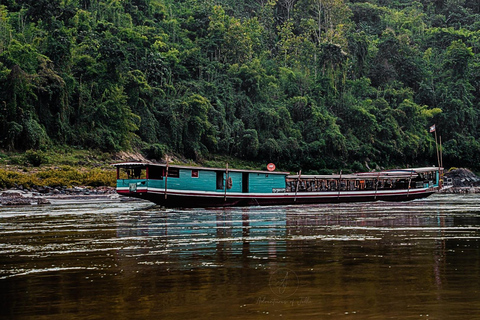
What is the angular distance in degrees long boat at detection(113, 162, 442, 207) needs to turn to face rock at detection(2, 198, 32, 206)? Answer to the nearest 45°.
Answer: approximately 180°

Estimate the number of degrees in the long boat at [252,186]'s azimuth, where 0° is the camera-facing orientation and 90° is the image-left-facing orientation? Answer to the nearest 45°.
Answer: approximately 270°
